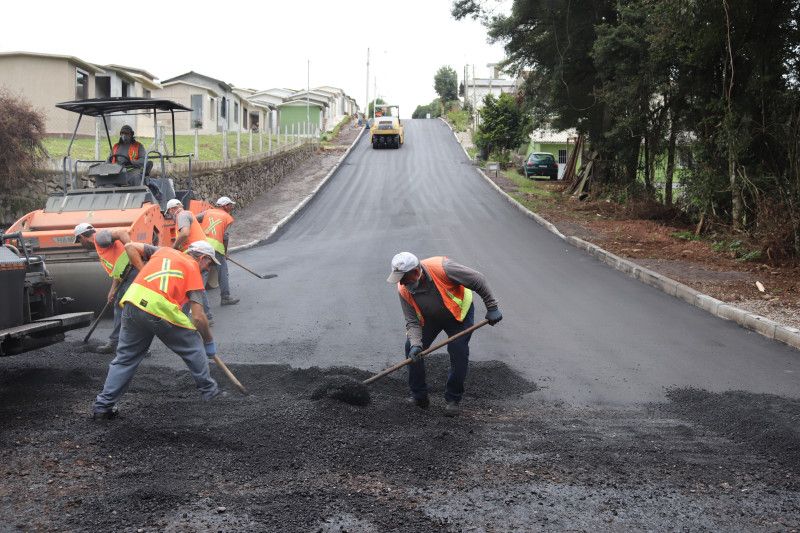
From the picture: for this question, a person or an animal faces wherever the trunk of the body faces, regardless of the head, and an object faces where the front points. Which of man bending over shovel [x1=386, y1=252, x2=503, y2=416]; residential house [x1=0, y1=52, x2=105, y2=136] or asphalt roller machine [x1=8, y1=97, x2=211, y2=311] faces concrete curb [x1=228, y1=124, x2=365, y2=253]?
the residential house

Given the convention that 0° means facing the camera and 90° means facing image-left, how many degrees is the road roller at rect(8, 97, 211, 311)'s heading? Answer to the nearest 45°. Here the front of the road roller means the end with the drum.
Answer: approximately 45°

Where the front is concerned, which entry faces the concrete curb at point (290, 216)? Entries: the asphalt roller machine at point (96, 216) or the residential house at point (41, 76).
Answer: the residential house

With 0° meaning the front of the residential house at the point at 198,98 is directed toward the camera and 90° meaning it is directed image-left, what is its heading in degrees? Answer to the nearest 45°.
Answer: approximately 315°

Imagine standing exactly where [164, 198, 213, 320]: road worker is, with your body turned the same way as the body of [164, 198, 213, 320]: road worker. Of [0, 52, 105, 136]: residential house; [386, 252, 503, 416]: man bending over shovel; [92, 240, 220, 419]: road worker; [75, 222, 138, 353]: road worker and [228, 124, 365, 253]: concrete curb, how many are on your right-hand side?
2

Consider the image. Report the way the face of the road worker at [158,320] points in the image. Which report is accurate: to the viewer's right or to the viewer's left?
to the viewer's right

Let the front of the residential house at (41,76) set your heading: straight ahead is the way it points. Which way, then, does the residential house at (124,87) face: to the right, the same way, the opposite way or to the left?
the same way

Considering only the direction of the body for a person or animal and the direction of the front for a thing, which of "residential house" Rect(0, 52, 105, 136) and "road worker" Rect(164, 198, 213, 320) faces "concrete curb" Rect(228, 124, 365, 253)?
the residential house

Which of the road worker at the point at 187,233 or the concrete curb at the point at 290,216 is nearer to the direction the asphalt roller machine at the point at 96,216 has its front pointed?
the road worker

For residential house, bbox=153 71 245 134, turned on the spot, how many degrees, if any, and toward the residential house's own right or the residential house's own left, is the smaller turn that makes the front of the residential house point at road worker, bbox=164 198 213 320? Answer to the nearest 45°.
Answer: approximately 45° to the residential house's own right

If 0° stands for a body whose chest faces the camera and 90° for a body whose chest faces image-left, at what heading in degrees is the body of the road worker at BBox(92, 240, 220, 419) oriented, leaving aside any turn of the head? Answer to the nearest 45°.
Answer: approximately 225°

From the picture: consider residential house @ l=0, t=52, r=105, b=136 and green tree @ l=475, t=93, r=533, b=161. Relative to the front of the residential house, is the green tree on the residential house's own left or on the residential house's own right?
on the residential house's own left

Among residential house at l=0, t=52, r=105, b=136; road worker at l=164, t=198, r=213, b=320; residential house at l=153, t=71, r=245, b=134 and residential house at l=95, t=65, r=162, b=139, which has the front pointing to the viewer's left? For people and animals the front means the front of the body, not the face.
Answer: the road worker

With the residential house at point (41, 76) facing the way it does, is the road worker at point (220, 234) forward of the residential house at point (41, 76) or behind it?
forward

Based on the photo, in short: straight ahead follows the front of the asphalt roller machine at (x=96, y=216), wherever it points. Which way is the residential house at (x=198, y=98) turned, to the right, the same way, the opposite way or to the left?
to the left
